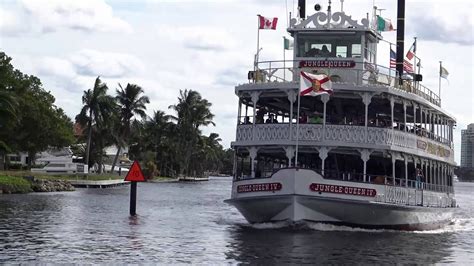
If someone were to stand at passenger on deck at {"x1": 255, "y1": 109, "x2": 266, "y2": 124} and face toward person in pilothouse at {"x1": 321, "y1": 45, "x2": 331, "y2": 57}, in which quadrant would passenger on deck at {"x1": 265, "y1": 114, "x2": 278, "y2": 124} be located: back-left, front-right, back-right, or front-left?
front-right

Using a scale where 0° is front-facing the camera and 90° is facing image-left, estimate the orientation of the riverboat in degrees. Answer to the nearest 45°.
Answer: approximately 45°
